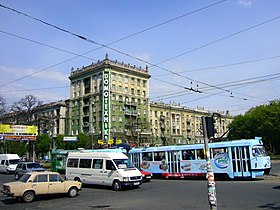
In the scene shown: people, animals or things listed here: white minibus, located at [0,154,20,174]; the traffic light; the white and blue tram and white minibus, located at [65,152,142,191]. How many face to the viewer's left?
0

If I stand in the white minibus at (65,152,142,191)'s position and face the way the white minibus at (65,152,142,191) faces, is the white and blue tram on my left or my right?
on my left

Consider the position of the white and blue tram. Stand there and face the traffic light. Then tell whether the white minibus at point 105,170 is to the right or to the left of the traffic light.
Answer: right

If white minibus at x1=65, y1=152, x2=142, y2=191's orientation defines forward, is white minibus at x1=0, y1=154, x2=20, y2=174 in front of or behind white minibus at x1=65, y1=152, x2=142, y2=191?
behind

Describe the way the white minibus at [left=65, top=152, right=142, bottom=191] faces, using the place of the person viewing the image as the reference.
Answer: facing the viewer and to the right of the viewer

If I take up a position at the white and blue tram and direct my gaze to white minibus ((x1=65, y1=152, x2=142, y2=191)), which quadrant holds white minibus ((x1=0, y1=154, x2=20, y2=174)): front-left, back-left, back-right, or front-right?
front-right

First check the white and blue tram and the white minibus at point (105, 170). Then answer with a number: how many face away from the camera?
0

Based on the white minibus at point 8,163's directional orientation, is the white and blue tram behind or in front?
in front

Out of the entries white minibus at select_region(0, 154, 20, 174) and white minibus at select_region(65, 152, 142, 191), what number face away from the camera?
0

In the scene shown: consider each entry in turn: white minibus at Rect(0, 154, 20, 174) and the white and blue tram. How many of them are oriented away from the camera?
0

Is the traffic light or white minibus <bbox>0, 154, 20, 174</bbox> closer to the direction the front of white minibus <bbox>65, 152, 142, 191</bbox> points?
the traffic light

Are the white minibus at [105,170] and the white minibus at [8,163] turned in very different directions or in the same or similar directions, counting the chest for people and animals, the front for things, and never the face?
same or similar directions

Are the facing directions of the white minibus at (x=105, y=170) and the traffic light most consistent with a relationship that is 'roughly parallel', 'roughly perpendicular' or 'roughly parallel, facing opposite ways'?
roughly perpendicular
